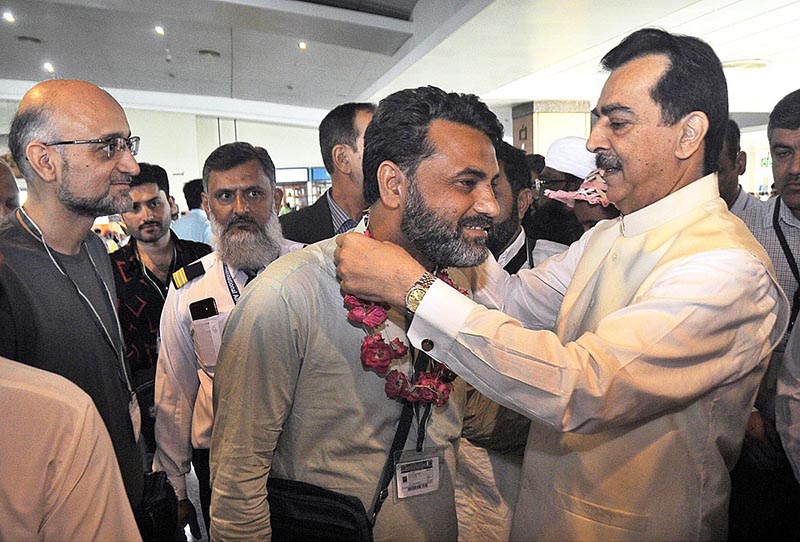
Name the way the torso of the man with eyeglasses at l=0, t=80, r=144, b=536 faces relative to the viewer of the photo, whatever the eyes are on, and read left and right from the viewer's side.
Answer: facing the viewer and to the right of the viewer

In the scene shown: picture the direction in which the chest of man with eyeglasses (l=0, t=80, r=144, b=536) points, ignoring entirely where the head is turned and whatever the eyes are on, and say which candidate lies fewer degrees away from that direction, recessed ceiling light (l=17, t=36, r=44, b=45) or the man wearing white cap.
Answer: the man wearing white cap

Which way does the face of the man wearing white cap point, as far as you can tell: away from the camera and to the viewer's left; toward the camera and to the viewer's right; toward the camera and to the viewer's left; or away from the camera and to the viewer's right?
toward the camera and to the viewer's left

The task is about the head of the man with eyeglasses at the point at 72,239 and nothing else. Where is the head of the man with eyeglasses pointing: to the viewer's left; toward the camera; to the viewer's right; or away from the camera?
to the viewer's right

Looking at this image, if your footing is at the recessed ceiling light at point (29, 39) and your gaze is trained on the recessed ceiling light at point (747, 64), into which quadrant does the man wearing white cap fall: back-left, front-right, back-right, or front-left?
front-right

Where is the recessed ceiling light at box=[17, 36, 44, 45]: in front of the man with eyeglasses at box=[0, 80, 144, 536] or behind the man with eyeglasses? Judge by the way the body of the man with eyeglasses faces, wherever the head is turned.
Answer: behind
